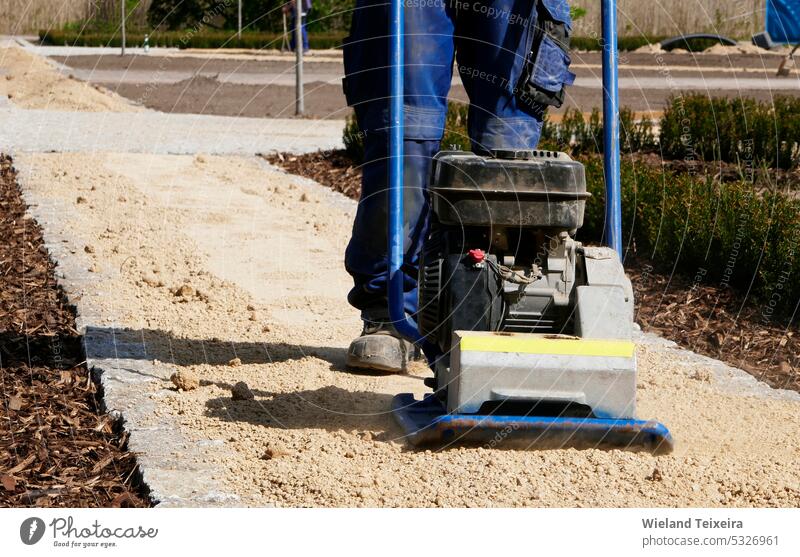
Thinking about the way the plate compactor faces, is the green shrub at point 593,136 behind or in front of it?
behind

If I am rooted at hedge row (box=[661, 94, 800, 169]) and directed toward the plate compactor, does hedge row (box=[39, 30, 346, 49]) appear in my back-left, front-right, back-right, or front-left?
back-right

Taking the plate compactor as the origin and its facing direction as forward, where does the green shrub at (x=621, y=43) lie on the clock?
The green shrub is roughly at 6 o'clock from the plate compactor.

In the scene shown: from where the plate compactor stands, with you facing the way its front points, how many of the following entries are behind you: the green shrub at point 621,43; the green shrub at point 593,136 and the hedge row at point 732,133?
3

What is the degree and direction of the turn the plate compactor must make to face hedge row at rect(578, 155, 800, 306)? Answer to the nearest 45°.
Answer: approximately 180°

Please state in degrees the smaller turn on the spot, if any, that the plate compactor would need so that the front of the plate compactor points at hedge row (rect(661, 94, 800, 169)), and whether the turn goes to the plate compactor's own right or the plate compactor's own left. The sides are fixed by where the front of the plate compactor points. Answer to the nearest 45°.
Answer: approximately 180°

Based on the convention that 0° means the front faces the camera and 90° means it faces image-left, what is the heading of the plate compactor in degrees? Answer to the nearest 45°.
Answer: approximately 0°

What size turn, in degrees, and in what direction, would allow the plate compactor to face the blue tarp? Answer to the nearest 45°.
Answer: approximately 180°

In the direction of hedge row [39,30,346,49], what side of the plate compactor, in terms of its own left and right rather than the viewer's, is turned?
back
